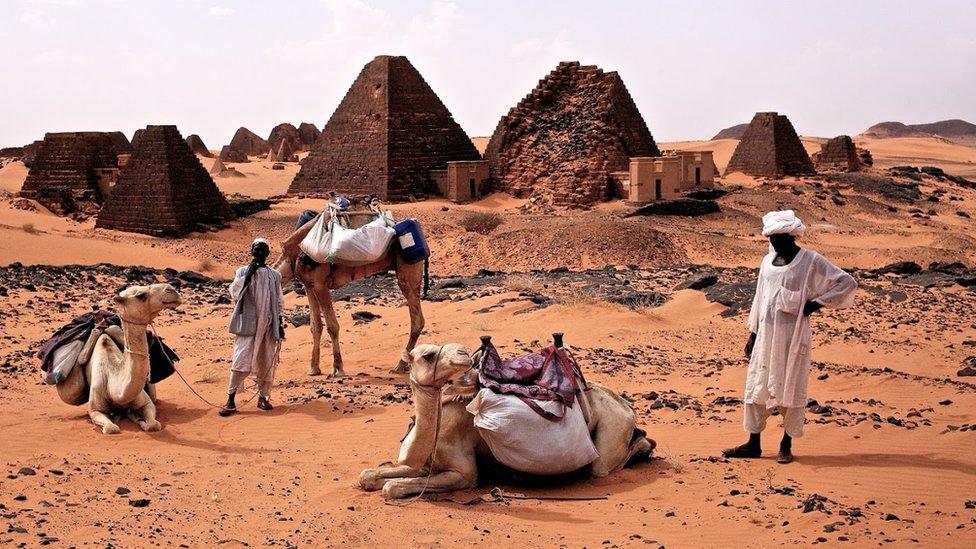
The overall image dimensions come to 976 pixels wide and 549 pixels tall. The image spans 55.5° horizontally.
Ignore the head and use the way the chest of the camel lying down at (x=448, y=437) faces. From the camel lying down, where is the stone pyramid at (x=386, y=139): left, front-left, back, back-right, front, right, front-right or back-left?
right

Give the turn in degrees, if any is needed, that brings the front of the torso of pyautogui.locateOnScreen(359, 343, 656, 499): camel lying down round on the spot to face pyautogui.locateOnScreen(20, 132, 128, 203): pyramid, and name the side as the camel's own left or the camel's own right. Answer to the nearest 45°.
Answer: approximately 45° to the camel's own right

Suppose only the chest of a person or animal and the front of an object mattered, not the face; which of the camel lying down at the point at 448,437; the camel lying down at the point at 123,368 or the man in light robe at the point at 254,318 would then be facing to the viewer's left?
the camel lying down at the point at 448,437

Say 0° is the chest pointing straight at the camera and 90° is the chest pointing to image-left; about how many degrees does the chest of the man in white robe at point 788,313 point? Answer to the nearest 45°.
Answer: approximately 45°

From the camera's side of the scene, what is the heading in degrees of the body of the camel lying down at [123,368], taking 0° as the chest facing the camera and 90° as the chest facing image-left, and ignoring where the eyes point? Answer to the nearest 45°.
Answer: approximately 315°

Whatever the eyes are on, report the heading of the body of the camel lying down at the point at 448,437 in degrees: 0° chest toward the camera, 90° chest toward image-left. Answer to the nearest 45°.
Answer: approximately 90°

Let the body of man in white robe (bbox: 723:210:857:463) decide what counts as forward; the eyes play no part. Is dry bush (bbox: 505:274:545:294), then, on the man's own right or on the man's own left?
on the man's own right

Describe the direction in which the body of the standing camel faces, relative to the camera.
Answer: to the viewer's left

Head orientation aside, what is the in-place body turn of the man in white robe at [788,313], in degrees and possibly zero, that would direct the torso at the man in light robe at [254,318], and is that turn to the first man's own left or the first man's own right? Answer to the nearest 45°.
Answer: approximately 45° to the first man's own right

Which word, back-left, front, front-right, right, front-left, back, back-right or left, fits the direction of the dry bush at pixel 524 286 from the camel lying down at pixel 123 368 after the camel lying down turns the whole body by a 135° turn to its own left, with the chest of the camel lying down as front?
front-right

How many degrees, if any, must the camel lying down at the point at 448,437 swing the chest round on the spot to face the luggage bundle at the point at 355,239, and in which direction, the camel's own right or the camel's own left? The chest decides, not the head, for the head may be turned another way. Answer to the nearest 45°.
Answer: approximately 90° to the camel's own right
